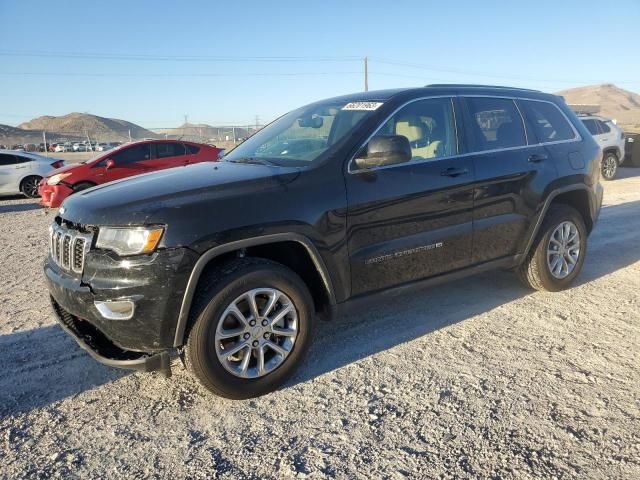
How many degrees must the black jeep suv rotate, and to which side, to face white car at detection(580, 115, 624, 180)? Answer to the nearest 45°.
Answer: approximately 180°

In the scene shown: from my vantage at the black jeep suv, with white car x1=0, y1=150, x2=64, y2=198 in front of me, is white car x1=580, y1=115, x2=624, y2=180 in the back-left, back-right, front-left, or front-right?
front-right

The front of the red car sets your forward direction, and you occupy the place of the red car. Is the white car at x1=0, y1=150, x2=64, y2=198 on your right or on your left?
on your right

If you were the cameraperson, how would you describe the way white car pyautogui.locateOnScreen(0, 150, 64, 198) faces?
facing to the left of the viewer

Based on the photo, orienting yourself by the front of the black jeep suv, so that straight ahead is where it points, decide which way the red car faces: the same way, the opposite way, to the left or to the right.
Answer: the same way

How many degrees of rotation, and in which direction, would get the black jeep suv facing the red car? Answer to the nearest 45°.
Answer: approximately 90° to its right

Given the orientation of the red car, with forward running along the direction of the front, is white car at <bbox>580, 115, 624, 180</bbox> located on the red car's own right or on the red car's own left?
on the red car's own left

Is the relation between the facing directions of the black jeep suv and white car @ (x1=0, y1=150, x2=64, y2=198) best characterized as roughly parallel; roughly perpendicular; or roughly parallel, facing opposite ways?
roughly parallel

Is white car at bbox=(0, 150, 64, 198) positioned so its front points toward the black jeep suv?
no

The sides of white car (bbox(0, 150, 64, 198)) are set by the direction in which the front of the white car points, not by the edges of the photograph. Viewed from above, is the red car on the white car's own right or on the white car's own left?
on the white car's own left

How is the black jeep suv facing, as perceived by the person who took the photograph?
facing the viewer and to the left of the viewer

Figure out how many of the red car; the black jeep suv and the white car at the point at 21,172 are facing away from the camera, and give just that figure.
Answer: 0

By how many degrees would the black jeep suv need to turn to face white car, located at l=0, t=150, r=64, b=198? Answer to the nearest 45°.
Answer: approximately 90° to its right
